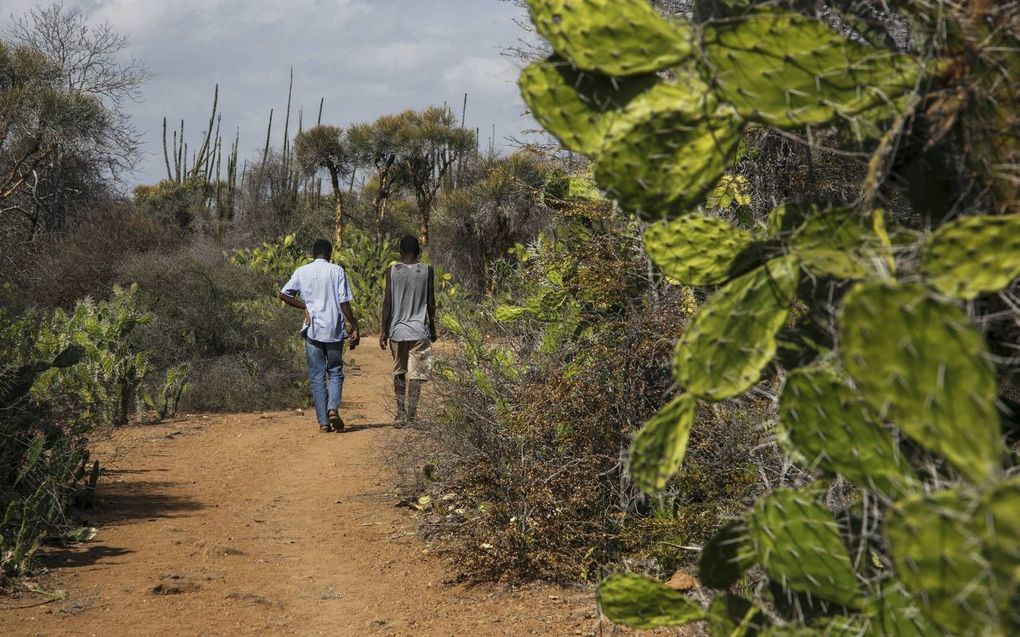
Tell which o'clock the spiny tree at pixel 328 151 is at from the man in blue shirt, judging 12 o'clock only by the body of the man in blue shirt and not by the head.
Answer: The spiny tree is roughly at 12 o'clock from the man in blue shirt.

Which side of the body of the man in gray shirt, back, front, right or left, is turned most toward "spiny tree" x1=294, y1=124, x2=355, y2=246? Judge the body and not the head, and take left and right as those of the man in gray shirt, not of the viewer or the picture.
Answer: front

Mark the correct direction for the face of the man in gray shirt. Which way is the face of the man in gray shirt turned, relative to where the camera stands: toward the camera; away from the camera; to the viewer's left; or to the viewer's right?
away from the camera

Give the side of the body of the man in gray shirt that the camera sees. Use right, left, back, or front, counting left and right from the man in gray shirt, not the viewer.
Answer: back

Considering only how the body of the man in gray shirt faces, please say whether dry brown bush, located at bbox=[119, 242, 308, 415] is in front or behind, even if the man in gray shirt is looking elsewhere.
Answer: in front

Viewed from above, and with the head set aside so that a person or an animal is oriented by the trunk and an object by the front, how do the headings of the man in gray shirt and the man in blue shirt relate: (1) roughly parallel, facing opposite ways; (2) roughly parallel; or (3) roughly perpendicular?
roughly parallel

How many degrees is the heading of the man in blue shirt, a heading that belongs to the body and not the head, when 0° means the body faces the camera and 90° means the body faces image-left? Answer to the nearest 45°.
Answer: approximately 180°

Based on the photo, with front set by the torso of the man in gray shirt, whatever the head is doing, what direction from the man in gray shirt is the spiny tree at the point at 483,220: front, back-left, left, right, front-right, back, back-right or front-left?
front

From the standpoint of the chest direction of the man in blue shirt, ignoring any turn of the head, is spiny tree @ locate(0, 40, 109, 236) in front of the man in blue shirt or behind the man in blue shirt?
in front

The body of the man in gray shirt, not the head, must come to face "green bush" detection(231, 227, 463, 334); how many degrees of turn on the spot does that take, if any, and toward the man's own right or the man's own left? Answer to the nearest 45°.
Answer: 0° — they already face it

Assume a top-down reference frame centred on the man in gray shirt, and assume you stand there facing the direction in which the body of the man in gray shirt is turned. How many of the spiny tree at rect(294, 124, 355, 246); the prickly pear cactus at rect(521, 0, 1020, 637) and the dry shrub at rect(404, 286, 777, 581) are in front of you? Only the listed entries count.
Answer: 1

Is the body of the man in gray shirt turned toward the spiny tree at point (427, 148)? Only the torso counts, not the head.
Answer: yes

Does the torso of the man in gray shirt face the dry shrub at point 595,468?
no
